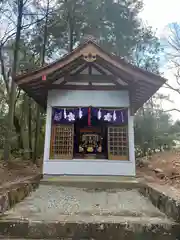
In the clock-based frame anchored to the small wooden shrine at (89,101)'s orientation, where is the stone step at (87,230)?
The stone step is roughly at 12 o'clock from the small wooden shrine.

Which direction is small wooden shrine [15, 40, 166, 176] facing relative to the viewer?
toward the camera
